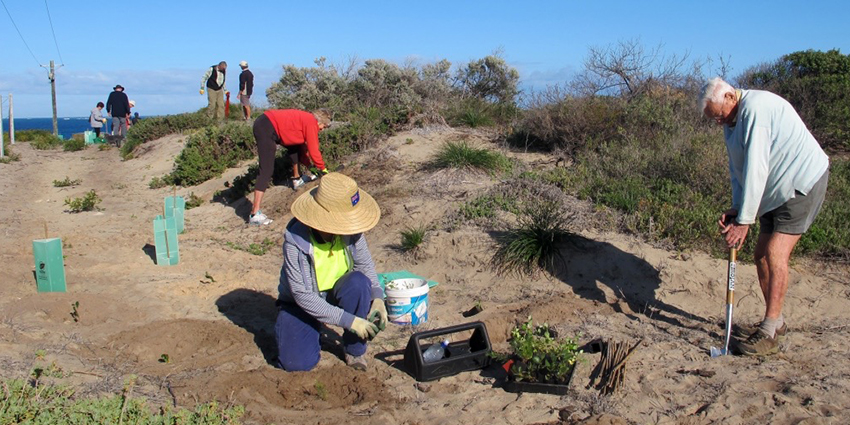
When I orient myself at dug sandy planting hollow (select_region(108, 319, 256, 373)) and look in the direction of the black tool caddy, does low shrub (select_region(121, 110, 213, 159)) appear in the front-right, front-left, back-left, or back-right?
back-left

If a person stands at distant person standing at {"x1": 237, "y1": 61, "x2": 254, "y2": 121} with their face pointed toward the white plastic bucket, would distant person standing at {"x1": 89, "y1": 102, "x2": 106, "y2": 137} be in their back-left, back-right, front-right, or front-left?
back-right

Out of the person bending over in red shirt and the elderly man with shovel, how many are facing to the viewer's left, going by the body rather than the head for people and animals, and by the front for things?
1

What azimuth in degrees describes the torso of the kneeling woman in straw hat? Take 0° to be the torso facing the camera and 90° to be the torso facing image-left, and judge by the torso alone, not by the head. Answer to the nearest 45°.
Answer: approximately 315°

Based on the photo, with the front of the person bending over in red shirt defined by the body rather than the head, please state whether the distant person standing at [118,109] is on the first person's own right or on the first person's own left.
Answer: on the first person's own left

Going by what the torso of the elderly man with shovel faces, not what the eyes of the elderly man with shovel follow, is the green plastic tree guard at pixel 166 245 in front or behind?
in front

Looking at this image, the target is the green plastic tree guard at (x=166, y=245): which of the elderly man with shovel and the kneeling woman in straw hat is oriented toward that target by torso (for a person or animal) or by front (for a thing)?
the elderly man with shovel

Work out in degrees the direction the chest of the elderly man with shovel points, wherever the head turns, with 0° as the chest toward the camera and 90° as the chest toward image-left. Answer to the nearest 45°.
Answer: approximately 90°

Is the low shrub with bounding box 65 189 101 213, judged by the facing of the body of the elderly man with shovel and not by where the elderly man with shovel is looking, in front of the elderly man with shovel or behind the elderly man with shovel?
in front

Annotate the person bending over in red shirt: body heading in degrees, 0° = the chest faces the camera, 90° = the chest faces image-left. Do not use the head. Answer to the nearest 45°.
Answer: approximately 270°

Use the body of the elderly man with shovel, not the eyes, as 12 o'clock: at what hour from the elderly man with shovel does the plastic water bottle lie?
The plastic water bottle is roughly at 11 o'clock from the elderly man with shovel.
